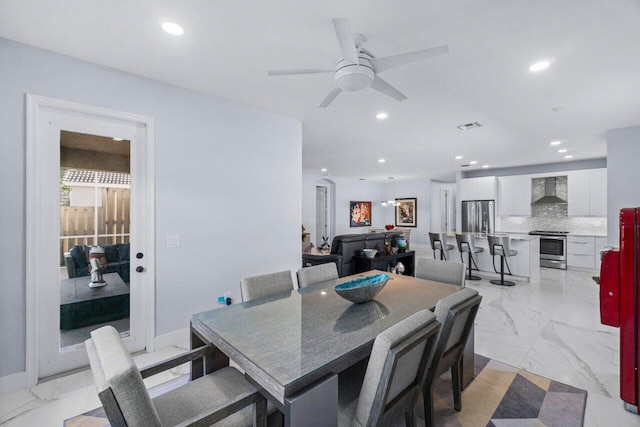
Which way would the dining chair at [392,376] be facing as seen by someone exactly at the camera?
facing away from the viewer and to the left of the viewer

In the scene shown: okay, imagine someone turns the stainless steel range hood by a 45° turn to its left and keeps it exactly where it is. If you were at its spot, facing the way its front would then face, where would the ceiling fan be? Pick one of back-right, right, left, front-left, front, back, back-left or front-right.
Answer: front-right

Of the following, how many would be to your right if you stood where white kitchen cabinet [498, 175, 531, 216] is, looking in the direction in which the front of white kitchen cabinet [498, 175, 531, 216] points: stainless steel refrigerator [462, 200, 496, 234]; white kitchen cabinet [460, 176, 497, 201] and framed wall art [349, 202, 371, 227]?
3

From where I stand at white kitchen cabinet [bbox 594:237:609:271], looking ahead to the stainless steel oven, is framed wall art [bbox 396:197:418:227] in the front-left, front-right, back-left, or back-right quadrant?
front-right

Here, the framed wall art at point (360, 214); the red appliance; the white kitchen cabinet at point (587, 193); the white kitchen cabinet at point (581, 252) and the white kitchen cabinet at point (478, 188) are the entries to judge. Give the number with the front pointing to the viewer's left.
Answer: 1

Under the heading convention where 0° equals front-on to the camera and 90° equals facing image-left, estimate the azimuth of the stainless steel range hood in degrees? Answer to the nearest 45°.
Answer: approximately 0°

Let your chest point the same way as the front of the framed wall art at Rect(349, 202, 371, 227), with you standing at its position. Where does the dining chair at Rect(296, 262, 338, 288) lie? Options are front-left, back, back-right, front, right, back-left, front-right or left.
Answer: front

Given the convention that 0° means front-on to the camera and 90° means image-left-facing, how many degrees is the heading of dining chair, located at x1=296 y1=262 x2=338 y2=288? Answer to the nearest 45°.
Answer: approximately 315°

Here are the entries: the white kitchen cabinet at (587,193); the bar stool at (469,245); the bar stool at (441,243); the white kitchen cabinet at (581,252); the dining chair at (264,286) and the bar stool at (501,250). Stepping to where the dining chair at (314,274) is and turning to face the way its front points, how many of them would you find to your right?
1

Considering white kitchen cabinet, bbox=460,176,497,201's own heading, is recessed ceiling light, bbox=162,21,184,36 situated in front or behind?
in front

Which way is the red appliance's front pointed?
to the viewer's left

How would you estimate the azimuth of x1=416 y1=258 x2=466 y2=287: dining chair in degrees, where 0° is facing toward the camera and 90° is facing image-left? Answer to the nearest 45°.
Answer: approximately 45°

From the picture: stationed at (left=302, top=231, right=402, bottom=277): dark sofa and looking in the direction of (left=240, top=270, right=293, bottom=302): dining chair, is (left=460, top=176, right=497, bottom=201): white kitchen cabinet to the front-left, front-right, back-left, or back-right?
back-left

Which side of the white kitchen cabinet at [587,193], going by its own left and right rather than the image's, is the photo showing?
front

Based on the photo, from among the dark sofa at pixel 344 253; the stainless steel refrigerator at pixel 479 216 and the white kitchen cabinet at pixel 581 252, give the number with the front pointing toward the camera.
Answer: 2

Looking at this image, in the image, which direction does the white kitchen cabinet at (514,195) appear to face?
toward the camera
